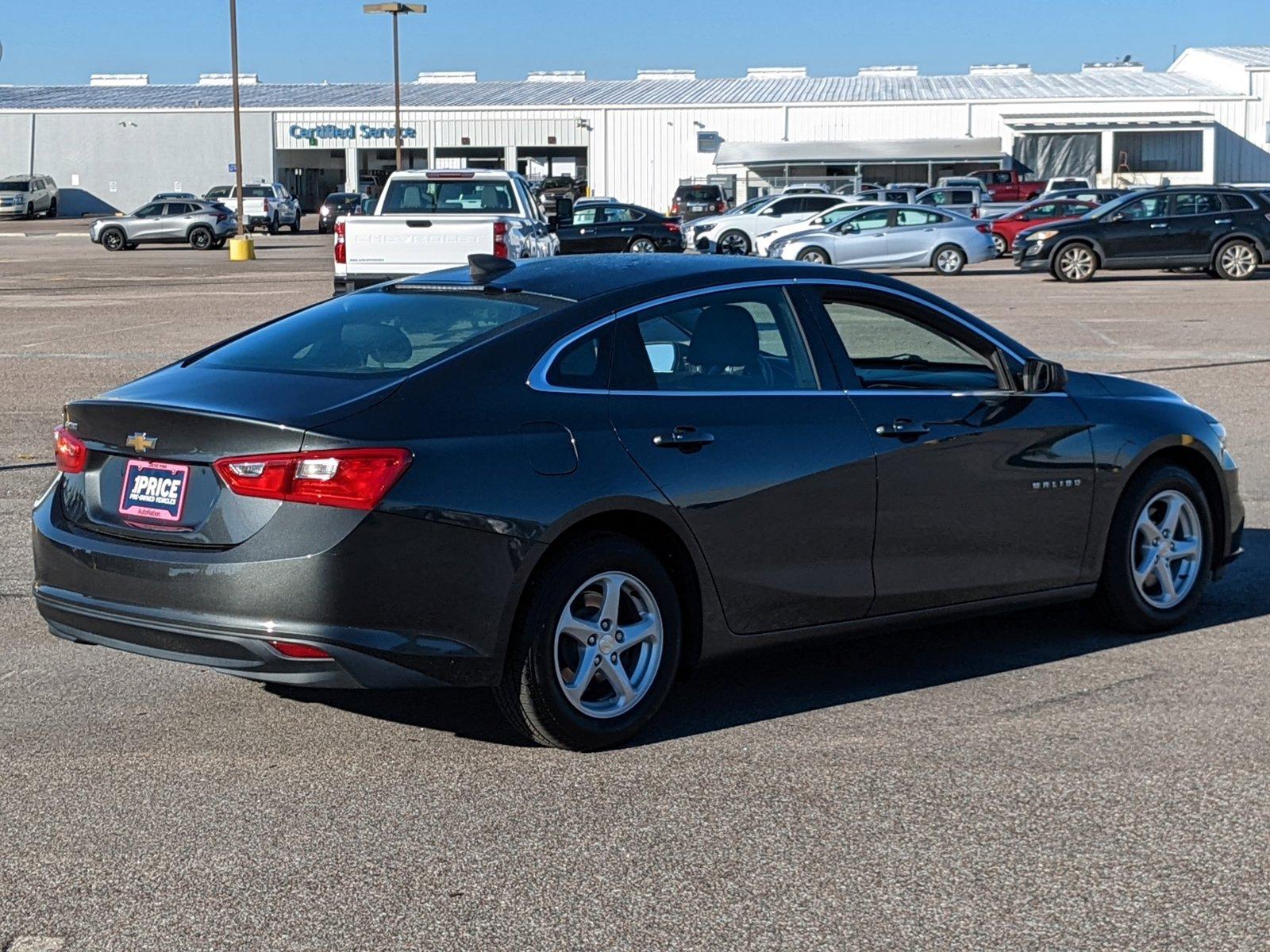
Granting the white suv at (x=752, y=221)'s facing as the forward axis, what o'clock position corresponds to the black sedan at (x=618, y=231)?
The black sedan is roughly at 1 o'clock from the white suv.

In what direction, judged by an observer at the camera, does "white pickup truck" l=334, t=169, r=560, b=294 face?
facing away from the viewer

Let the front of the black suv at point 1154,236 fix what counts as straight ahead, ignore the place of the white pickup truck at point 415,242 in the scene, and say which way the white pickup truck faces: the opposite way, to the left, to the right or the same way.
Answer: to the right

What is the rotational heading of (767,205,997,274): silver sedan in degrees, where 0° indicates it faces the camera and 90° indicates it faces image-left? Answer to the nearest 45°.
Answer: approximately 90°

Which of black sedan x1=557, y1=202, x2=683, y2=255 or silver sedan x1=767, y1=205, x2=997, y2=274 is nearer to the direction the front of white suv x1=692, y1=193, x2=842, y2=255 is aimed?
the black sedan

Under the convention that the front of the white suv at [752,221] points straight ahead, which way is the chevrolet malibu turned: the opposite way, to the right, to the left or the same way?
the opposite way

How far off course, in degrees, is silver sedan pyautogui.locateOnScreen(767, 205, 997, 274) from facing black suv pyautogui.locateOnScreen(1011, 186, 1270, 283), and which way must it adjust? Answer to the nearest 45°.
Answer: approximately 135° to its left

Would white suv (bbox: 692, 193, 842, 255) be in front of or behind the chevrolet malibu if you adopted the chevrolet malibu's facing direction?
in front

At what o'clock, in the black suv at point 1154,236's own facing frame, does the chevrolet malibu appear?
The chevrolet malibu is roughly at 9 o'clock from the black suv.

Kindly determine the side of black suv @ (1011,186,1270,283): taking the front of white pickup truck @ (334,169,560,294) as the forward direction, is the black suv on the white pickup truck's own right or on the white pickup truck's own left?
on the white pickup truck's own right

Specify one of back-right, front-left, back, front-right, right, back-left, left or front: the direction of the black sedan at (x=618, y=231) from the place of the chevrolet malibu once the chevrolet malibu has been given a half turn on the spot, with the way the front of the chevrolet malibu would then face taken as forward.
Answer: back-right

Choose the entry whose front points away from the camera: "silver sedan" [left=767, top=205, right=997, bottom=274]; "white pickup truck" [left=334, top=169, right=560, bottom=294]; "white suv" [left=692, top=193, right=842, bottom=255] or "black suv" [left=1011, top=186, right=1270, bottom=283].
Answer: the white pickup truck

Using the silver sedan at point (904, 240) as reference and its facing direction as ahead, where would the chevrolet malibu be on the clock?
The chevrolet malibu is roughly at 9 o'clock from the silver sedan.

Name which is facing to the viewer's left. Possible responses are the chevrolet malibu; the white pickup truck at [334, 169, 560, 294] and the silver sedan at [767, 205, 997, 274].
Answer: the silver sedan

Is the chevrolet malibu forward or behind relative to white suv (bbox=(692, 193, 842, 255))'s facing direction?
forward

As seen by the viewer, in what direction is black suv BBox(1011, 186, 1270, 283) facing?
to the viewer's left

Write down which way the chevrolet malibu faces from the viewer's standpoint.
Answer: facing away from the viewer and to the right of the viewer
